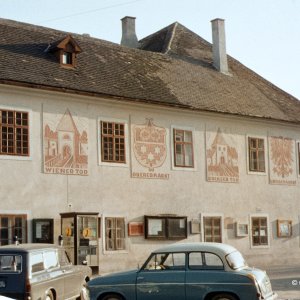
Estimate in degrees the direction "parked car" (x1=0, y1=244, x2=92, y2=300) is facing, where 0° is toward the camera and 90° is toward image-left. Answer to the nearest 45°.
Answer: approximately 225°

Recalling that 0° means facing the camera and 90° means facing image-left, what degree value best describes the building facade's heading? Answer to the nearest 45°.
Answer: approximately 315°

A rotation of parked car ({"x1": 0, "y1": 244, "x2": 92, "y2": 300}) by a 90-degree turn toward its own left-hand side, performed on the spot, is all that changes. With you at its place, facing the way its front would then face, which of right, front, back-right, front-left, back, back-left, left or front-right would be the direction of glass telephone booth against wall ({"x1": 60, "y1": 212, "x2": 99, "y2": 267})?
front-right

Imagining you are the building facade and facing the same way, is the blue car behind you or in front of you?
in front

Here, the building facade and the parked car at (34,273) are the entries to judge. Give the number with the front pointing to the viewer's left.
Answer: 0

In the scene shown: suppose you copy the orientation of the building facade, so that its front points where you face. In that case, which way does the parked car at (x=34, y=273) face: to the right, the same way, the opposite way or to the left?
to the left
